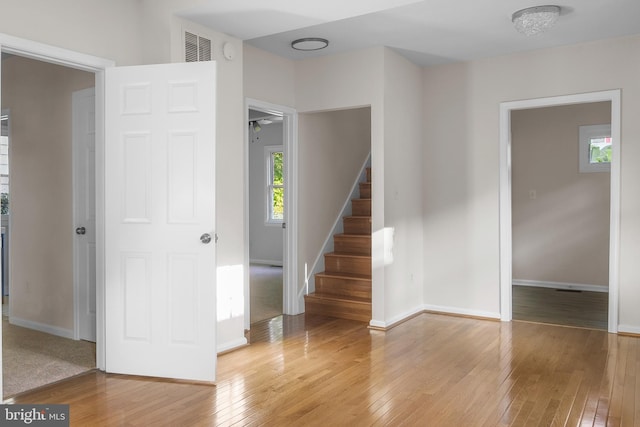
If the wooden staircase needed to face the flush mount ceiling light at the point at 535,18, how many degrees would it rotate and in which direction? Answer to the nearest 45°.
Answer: approximately 90° to its left

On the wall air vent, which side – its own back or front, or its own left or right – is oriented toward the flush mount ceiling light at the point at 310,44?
left

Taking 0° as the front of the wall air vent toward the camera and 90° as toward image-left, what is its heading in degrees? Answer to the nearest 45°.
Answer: approximately 315°

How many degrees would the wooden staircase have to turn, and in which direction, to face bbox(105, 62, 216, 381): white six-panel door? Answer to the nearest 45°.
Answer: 0° — it already faces it

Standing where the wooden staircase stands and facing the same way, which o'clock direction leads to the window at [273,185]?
The window is roughly at 4 o'clock from the wooden staircase.

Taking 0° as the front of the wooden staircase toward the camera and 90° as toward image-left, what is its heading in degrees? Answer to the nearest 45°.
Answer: approximately 45°
